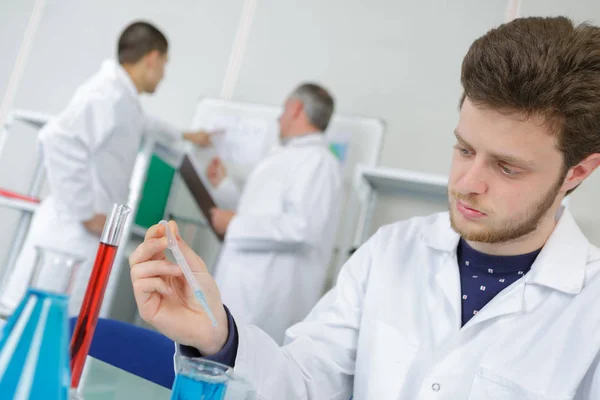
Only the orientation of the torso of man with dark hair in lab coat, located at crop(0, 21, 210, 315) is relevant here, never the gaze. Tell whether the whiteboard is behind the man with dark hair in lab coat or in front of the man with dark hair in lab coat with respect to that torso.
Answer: in front

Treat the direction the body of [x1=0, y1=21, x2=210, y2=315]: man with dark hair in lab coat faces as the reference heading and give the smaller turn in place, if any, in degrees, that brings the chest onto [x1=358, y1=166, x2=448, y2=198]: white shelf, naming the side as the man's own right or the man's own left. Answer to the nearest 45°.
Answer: approximately 45° to the man's own right

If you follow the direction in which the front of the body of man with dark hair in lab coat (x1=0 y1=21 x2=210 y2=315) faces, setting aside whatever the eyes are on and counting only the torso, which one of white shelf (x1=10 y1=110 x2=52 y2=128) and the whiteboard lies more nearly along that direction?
the whiteboard

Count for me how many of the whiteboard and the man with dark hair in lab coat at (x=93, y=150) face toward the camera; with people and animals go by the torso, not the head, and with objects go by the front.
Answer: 1

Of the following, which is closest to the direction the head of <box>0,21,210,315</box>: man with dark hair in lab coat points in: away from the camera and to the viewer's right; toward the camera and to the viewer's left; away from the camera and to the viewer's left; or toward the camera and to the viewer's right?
away from the camera and to the viewer's right

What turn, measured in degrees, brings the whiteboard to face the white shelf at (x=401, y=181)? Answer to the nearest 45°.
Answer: approximately 45° to its left

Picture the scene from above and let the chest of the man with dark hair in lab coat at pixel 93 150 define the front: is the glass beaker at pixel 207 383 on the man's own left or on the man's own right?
on the man's own right

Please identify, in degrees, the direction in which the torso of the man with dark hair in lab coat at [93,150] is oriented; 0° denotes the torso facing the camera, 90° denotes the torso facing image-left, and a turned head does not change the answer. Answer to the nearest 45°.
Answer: approximately 225°

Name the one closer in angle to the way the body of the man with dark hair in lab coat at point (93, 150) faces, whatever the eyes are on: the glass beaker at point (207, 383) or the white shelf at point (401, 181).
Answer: the white shelf

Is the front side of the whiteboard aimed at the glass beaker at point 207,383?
yes

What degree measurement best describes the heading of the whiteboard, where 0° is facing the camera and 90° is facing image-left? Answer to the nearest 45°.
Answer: approximately 0°

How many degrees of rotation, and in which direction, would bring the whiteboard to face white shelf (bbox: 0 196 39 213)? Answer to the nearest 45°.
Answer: approximately 90° to its right

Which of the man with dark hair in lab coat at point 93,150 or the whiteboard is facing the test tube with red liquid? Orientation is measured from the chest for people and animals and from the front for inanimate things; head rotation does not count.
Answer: the whiteboard

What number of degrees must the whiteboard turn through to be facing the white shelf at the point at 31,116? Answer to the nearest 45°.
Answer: approximately 90° to its right

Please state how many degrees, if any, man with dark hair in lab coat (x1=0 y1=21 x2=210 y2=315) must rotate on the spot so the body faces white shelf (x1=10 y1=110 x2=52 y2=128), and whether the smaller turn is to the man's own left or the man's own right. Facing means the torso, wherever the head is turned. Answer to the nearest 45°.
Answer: approximately 90° to the man's own left
